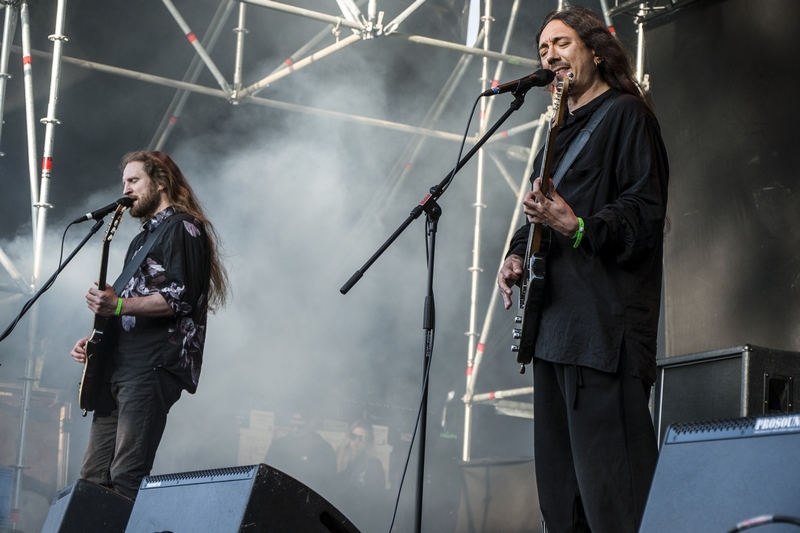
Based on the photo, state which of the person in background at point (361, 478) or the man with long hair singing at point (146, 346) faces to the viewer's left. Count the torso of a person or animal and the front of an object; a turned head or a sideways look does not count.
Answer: the man with long hair singing

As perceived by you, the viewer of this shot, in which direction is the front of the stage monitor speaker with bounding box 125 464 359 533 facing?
facing away from the viewer and to the right of the viewer

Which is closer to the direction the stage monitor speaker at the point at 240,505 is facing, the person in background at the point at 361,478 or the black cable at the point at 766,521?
the person in background

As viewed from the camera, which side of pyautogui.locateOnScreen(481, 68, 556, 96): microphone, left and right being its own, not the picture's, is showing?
right

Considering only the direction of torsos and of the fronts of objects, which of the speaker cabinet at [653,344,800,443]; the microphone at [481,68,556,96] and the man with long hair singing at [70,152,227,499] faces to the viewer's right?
the microphone

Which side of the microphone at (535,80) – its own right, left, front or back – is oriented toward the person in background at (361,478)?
left

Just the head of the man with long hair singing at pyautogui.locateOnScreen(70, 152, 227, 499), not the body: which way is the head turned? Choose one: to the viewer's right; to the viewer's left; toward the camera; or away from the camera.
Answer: to the viewer's left
